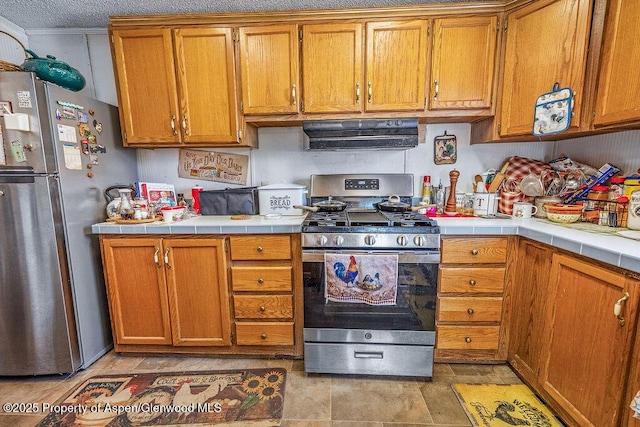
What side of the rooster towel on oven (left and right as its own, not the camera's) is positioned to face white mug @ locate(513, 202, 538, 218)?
left

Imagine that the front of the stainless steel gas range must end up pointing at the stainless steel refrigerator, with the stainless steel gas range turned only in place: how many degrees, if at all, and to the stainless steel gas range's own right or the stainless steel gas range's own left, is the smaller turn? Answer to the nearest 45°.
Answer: approximately 90° to the stainless steel gas range's own right

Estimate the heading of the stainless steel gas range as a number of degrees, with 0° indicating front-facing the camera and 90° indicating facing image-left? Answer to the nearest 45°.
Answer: approximately 0°

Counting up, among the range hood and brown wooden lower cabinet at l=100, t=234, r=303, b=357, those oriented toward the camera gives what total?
2

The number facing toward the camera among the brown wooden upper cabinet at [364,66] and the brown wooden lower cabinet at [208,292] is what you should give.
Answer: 2

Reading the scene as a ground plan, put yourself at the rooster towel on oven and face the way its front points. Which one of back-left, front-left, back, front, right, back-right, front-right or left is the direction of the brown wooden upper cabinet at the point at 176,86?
right

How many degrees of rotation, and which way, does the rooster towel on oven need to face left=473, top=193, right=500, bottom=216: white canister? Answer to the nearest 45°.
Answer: approximately 135° to its left

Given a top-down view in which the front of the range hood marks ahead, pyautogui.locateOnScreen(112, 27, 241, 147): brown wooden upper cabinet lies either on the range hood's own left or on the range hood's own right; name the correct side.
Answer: on the range hood's own right

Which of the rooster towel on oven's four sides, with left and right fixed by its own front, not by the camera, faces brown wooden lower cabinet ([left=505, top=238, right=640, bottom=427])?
left

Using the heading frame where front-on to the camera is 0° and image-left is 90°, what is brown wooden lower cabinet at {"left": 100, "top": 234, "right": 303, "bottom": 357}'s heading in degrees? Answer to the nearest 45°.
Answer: approximately 0°
